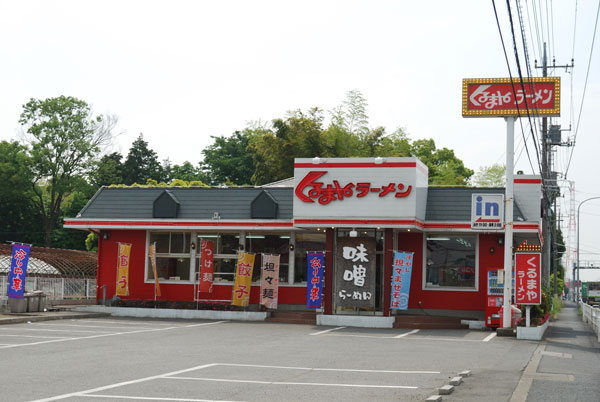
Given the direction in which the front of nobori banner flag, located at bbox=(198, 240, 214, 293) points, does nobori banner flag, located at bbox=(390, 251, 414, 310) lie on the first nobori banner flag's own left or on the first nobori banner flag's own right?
on the first nobori banner flag's own left

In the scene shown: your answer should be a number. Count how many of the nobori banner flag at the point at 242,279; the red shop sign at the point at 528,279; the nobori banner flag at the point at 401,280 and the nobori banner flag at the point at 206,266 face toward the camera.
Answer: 4

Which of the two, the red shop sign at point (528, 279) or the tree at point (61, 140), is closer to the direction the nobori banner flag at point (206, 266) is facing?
the red shop sign

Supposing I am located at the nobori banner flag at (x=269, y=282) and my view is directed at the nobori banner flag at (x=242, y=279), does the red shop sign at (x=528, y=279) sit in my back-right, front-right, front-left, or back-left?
back-left

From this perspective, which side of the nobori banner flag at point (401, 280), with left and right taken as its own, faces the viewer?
front

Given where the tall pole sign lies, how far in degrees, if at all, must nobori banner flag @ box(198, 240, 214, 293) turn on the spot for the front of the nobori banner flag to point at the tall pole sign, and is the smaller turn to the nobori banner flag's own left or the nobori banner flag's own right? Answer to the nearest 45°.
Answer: approximately 45° to the nobori banner flag's own left

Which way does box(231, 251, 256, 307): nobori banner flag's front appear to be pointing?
toward the camera

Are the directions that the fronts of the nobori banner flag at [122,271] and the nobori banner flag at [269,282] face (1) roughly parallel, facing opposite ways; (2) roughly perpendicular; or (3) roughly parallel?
roughly parallel

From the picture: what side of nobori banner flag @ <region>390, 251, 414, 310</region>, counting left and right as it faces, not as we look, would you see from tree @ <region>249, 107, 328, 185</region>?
back

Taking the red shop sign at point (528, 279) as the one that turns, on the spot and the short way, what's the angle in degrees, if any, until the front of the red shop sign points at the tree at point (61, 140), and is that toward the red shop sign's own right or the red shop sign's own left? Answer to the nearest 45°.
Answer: approximately 135° to the red shop sign's own right

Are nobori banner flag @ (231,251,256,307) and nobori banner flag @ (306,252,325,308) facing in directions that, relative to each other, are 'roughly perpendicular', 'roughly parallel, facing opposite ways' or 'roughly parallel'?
roughly parallel
